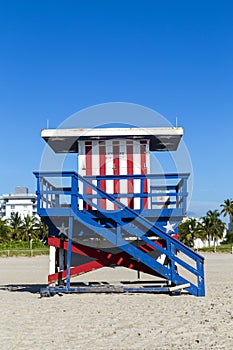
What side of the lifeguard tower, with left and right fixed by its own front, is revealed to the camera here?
front
